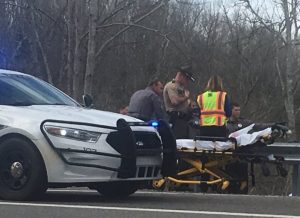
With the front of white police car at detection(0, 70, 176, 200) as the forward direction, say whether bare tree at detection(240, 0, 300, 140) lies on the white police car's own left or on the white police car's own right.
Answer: on the white police car's own left

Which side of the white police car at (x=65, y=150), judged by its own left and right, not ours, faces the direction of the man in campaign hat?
left

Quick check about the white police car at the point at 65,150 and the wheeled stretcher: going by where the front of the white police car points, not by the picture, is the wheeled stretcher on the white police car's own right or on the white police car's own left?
on the white police car's own left

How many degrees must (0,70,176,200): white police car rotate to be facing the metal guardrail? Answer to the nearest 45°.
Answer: approximately 90° to its left

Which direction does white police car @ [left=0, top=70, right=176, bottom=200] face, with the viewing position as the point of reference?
facing the viewer and to the right of the viewer

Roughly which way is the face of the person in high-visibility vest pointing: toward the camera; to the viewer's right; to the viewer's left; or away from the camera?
away from the camera

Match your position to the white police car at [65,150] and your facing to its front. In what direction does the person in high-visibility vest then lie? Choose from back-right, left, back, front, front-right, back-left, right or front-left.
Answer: left
